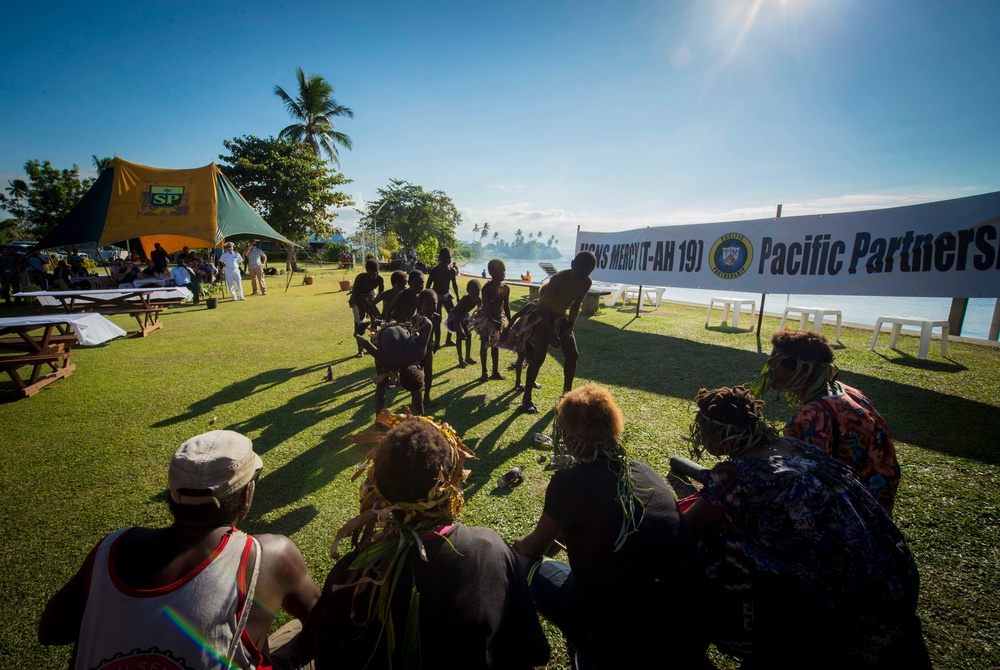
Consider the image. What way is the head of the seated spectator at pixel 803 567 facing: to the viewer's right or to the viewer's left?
to the viewer's left

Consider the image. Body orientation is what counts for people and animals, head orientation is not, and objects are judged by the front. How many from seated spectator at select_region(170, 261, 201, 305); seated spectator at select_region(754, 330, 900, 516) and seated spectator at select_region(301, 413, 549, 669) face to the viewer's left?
1

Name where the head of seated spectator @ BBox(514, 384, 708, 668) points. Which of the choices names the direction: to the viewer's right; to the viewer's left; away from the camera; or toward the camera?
away from the camera

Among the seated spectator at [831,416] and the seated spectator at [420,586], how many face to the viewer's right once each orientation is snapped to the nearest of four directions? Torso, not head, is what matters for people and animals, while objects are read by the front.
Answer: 0

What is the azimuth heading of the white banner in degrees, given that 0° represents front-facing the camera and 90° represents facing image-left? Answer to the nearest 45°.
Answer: approximately 45°

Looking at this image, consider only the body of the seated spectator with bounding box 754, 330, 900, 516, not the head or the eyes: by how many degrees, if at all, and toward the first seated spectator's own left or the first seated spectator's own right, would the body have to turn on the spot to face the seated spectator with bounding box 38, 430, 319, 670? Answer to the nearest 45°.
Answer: approximately 45° to the first seated spectator's own left

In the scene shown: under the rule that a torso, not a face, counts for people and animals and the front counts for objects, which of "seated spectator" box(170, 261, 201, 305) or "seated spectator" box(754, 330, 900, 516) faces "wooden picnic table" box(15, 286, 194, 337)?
"seated spectator" box(754, 330, 900, 516)

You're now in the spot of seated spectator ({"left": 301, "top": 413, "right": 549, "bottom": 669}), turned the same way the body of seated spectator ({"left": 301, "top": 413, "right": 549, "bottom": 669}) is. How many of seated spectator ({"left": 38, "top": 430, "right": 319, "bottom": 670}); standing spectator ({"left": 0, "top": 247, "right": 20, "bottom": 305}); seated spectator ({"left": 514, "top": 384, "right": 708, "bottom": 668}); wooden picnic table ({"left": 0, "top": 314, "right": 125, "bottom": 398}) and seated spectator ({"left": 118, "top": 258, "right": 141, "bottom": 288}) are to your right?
1

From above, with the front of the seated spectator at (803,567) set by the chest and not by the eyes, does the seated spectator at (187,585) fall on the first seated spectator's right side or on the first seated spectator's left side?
on the first seated spectator's left side

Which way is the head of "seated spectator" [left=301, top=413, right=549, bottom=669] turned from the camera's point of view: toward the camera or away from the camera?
away from the camera

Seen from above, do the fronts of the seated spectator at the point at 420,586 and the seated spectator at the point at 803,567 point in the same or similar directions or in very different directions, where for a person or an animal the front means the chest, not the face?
same or similar directions

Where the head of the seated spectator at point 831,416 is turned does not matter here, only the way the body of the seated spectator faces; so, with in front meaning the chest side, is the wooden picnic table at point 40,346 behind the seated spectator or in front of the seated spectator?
in front

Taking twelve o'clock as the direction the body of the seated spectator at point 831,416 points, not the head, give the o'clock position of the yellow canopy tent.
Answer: The yellow canopy tent is roughly at 12 o'clock from the seated spectator.

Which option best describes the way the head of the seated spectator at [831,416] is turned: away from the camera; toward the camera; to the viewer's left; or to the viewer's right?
to the viewer's left

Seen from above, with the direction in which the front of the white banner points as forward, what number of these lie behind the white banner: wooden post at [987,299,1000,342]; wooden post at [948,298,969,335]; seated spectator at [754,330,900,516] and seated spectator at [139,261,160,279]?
2

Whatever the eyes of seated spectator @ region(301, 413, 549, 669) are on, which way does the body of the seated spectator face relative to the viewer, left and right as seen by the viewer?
facing away from the viewer

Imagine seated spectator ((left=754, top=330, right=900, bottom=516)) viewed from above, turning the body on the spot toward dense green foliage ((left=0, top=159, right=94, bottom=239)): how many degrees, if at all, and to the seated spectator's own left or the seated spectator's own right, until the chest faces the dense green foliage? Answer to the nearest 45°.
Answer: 0° — they already face it
